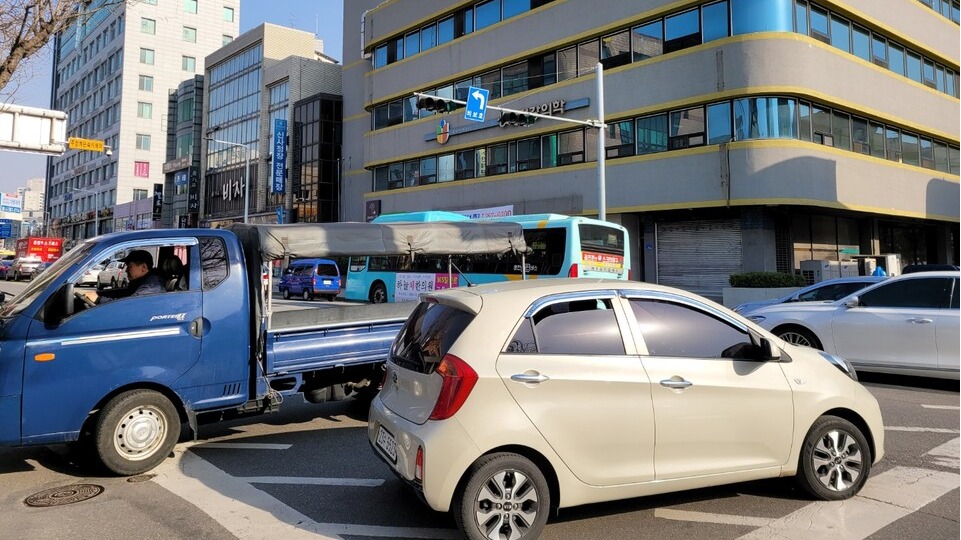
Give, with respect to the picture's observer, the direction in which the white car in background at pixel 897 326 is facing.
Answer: facing to the left of the viewer

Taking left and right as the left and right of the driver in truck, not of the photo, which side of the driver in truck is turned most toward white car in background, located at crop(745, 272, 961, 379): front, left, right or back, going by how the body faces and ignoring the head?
back

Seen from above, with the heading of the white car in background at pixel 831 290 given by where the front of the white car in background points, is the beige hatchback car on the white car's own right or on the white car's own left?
on the white car's own left

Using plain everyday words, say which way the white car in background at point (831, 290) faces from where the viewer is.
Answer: facing to the left of the viewer

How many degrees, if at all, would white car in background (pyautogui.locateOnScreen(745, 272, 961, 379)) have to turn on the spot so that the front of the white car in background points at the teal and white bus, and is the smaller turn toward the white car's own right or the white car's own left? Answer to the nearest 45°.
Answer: approximately 45° to the white car's own right

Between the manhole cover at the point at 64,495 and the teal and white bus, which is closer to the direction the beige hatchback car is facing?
the teal and white bus

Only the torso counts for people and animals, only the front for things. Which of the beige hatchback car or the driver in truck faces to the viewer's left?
the driver in truck

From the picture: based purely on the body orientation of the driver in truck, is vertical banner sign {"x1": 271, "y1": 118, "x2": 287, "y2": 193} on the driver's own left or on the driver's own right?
on the driver's own right

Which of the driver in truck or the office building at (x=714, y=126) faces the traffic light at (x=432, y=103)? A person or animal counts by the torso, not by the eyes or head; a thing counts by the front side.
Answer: the office building

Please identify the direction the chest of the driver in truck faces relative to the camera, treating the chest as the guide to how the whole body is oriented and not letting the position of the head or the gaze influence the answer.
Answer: to the viewer's left

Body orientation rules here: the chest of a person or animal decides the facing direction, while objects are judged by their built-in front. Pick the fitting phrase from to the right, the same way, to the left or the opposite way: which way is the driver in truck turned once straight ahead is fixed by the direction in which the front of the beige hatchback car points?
the opposite way
